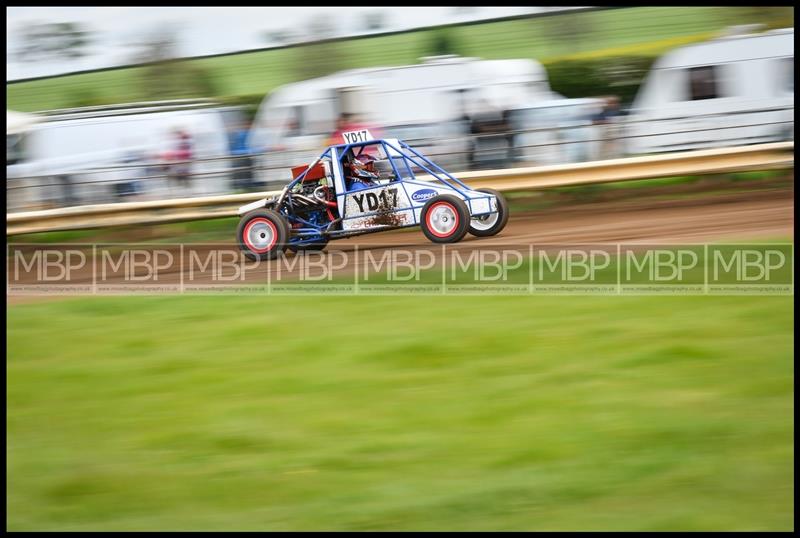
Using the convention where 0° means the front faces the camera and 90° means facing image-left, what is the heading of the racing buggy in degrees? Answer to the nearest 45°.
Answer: approximately 270°

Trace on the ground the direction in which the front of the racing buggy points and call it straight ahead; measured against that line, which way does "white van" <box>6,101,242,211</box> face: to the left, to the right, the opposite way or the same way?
the opposite way

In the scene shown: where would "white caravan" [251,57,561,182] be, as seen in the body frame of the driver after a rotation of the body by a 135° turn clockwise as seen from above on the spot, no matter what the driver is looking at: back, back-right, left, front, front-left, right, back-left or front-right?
back-right

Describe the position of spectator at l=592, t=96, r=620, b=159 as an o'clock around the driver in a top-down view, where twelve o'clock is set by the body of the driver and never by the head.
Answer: The spectator is roughly at 11 o'clock from the driver.

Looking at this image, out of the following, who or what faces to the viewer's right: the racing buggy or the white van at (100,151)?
the racing buggy

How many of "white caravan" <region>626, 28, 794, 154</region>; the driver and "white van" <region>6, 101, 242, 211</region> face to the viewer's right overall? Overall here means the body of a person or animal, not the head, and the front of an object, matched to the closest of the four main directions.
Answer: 1

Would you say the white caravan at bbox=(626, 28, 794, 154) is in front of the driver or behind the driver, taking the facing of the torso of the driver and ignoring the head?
in front

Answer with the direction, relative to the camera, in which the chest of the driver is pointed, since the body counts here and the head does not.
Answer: to the viewer's right

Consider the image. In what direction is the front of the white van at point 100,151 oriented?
to the viewer's left

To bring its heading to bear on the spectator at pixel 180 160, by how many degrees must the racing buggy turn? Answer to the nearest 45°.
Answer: approximately 135° to its left

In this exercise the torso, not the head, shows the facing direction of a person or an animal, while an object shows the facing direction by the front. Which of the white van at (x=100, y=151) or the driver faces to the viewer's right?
the driver

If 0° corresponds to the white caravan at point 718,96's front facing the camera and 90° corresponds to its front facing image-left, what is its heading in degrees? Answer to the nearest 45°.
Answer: approximately 90°

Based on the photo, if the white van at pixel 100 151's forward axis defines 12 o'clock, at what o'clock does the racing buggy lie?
The racing buggy is roughly at 8 o'clock from the white van.

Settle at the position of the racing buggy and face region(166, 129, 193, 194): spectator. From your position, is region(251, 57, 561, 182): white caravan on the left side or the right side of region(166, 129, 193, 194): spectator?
right
